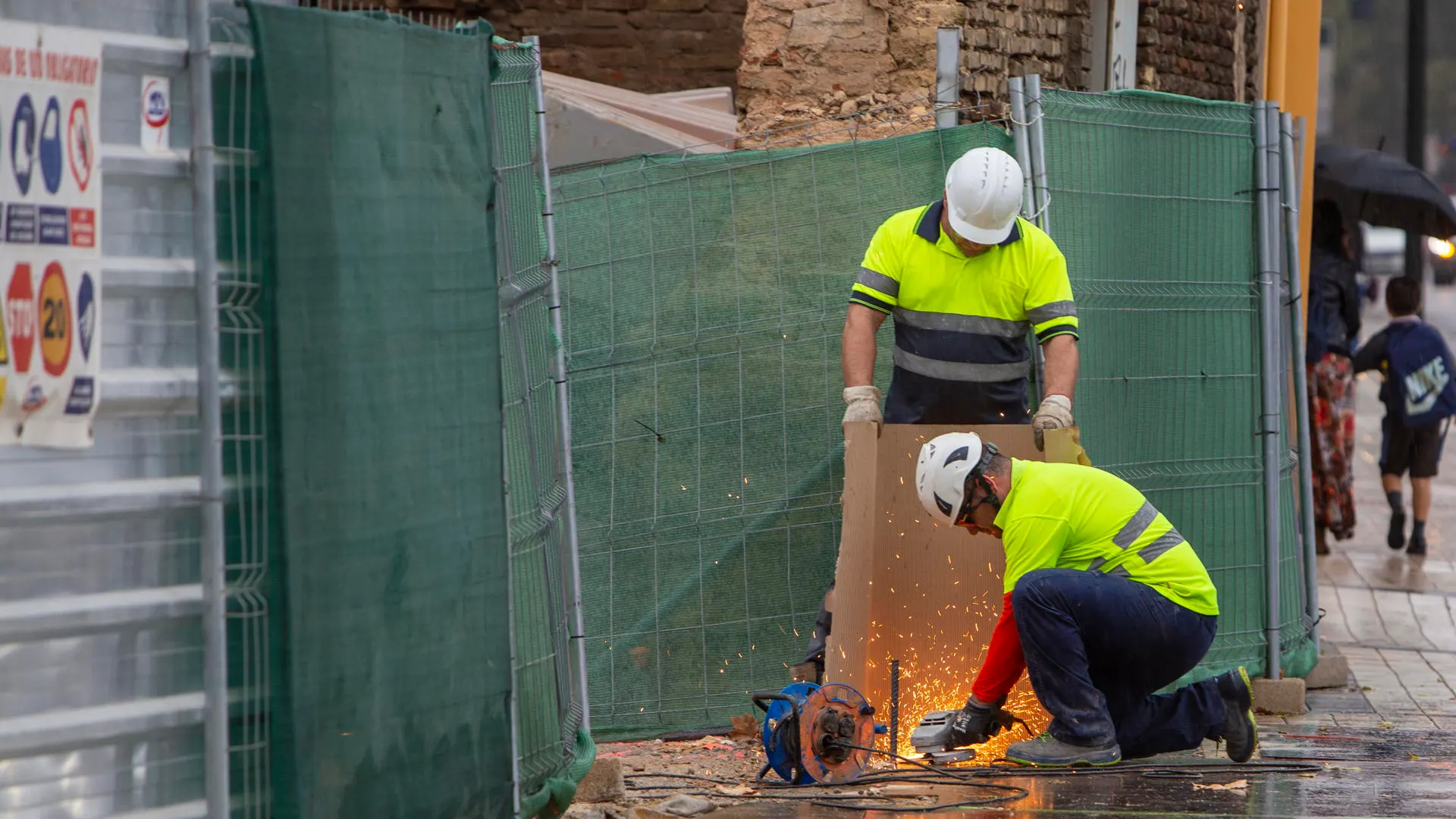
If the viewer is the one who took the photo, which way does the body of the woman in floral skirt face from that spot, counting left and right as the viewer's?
facing away from the viewer

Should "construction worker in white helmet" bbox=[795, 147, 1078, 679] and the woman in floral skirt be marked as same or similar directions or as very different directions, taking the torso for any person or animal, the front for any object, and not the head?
very different directions

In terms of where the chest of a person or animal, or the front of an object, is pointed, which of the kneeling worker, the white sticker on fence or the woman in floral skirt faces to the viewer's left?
the kneeling worker

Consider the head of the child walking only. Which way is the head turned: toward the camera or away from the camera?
away from the camera

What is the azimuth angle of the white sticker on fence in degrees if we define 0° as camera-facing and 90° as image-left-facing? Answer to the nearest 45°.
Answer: approximately 0°

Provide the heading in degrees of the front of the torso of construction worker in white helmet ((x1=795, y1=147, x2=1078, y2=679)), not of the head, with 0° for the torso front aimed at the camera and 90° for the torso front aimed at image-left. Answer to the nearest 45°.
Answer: approximately 0°

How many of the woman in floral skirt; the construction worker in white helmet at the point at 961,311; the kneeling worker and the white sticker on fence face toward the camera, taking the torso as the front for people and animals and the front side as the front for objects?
2

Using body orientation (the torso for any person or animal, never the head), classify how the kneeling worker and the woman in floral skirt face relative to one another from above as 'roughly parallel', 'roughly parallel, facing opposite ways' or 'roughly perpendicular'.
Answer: roughly perpendicular

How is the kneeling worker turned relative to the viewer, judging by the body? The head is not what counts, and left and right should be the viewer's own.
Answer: facing to the left of the viewer

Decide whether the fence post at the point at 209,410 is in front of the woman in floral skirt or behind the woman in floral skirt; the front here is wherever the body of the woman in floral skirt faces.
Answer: behind

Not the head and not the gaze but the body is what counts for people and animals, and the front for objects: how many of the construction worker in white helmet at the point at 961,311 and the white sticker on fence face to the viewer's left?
0

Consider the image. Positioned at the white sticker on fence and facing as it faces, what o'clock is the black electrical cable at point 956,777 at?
The black electrical cable is roughly at 8 o'clock from the white sticker on fence.
